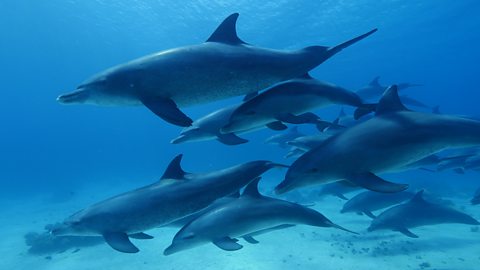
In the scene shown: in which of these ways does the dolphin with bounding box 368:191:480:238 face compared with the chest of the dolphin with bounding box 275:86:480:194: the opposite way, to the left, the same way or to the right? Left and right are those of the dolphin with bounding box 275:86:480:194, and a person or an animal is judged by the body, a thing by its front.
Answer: the same way

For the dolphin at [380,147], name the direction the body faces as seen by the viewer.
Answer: to the viewer's left

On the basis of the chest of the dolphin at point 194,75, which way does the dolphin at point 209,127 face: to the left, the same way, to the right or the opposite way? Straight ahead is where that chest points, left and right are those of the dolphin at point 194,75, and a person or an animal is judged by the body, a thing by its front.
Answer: the same way

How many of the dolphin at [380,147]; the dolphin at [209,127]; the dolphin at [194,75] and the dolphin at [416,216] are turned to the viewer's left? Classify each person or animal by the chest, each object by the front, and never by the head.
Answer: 4

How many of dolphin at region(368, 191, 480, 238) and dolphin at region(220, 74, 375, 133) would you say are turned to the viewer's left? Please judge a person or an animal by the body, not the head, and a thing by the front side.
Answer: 2

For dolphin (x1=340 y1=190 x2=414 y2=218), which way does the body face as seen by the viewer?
to the viewer's left

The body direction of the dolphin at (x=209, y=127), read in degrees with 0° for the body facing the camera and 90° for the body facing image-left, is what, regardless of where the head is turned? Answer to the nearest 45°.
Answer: approximately 90°

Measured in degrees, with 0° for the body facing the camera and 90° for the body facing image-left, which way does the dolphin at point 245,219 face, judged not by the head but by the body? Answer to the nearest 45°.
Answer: approximately 90°

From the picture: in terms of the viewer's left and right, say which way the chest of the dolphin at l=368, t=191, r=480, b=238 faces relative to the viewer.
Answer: facing to the left of the viewer

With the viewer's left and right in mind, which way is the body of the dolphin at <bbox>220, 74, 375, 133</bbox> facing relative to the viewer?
facing to the left of the viewer

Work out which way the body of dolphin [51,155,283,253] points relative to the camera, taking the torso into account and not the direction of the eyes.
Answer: to the viewer's left
